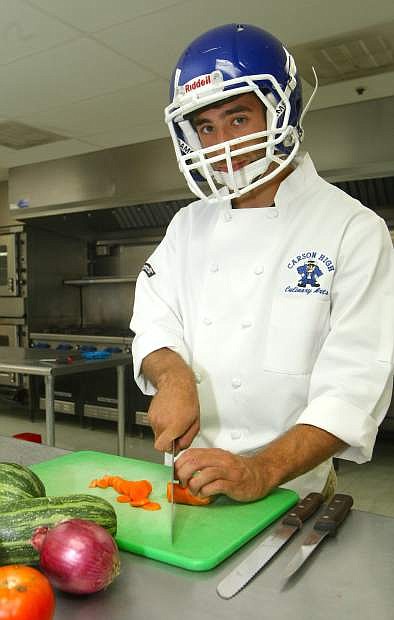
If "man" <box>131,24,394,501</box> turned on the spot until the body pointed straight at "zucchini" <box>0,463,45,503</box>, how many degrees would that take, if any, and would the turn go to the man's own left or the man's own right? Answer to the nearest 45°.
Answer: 0° — they already face it

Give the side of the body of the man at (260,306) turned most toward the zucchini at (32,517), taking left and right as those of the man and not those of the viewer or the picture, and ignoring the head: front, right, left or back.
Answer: front

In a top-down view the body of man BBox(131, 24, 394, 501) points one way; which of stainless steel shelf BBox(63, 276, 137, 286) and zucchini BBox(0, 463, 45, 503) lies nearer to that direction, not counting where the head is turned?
the zucchini

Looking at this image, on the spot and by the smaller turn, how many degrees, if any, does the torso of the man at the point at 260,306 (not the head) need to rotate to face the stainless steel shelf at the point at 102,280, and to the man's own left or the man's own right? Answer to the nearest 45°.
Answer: approximately 135° to the man's own right

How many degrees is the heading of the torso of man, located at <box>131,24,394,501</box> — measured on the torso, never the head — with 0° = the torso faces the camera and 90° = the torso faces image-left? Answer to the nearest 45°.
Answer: approximately 45°

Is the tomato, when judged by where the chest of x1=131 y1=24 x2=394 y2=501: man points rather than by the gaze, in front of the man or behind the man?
in front

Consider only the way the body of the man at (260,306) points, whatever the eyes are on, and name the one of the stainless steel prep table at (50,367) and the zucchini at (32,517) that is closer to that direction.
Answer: the zucchini

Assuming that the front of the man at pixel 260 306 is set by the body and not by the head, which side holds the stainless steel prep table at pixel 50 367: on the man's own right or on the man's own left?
on the man's own right
